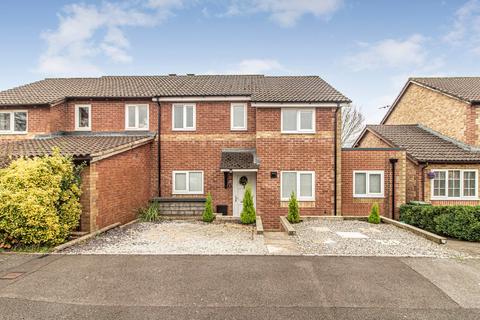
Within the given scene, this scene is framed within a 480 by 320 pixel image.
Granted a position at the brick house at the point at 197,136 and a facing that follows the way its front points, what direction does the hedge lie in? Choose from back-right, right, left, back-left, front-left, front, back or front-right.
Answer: front-left

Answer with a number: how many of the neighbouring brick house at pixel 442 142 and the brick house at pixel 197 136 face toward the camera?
2

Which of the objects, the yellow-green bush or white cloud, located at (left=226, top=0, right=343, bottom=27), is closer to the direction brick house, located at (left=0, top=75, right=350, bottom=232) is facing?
the yellow-green bush

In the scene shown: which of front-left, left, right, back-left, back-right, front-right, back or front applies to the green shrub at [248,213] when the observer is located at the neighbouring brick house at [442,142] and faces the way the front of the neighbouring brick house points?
front-right

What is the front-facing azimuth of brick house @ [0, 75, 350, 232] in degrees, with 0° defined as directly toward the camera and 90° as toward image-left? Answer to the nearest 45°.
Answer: approximately 0°

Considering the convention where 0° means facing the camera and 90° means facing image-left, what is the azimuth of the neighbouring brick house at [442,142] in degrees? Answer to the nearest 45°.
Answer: approximately 0°

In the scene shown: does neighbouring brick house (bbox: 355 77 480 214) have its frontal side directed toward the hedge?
yes
